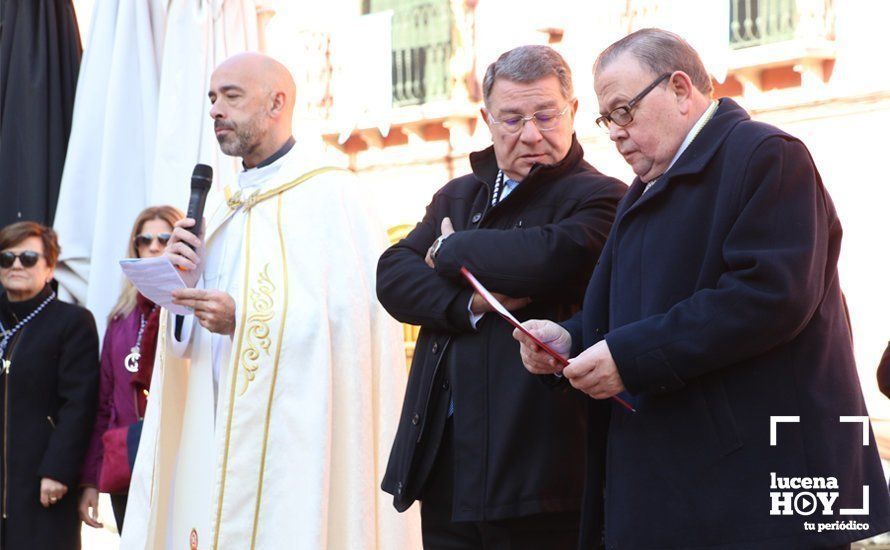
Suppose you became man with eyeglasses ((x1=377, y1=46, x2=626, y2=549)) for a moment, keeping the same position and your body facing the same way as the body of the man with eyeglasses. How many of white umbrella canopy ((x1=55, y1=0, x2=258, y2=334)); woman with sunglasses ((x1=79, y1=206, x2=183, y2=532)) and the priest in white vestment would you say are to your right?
3

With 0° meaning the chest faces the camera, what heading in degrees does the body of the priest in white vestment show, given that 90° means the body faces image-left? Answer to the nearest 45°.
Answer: approximately 45°

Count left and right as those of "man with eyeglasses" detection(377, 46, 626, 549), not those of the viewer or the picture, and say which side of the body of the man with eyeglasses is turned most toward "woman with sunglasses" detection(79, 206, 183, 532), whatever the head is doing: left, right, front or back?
right

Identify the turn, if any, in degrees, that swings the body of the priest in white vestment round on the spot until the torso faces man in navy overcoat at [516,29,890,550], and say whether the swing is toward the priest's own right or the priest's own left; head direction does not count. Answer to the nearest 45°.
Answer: approximately 90° to the priest's own left

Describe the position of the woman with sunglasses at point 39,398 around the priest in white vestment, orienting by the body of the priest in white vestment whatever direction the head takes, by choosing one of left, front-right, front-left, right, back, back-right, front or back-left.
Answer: right

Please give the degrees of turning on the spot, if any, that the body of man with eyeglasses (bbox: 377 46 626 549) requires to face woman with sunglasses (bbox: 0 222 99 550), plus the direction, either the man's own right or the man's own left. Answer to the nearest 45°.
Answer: approximately 90° to the man's own right
